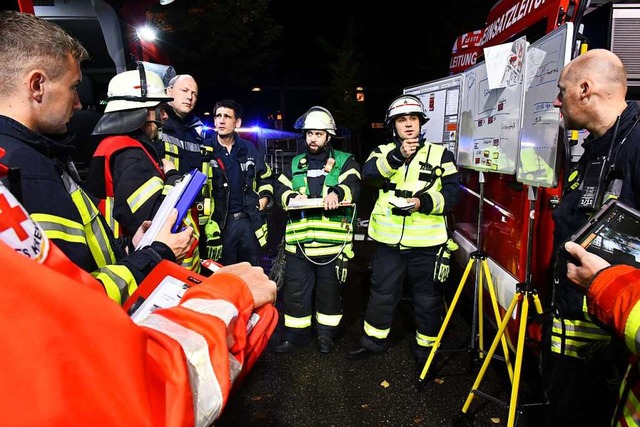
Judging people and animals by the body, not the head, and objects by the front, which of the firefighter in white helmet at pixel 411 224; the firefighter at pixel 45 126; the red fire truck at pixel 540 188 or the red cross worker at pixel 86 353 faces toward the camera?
the firefighter in white helmet

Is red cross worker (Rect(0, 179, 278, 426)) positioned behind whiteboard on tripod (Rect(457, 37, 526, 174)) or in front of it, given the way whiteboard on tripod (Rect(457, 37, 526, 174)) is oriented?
in front

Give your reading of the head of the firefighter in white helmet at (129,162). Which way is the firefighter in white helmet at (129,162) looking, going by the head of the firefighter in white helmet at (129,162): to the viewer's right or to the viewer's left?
to the viewer's right

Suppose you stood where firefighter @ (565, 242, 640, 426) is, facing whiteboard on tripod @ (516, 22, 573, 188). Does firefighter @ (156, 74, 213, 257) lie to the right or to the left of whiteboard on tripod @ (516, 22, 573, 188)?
left

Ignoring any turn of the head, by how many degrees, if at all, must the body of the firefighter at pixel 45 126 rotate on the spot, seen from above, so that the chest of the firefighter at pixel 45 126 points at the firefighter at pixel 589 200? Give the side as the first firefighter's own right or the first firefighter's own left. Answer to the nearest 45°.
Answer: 0° — they already face them

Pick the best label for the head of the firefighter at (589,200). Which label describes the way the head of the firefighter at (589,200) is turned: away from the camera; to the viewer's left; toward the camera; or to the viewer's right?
to the viewer's left

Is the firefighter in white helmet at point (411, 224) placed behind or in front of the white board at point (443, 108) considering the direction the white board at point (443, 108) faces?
in front

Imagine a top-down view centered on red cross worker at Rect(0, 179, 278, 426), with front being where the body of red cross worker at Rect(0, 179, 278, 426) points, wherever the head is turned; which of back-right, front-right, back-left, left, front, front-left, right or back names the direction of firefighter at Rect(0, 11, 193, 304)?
left

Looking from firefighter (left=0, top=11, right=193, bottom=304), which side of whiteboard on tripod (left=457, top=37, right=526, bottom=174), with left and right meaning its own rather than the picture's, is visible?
front

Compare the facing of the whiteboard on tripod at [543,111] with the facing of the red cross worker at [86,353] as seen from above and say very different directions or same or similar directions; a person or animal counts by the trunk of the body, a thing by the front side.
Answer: very different directions

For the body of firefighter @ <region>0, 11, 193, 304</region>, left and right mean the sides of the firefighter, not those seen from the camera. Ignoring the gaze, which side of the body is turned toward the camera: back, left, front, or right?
right

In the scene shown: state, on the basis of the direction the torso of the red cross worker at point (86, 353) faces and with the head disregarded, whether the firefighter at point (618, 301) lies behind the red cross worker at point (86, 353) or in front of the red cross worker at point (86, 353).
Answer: in front
